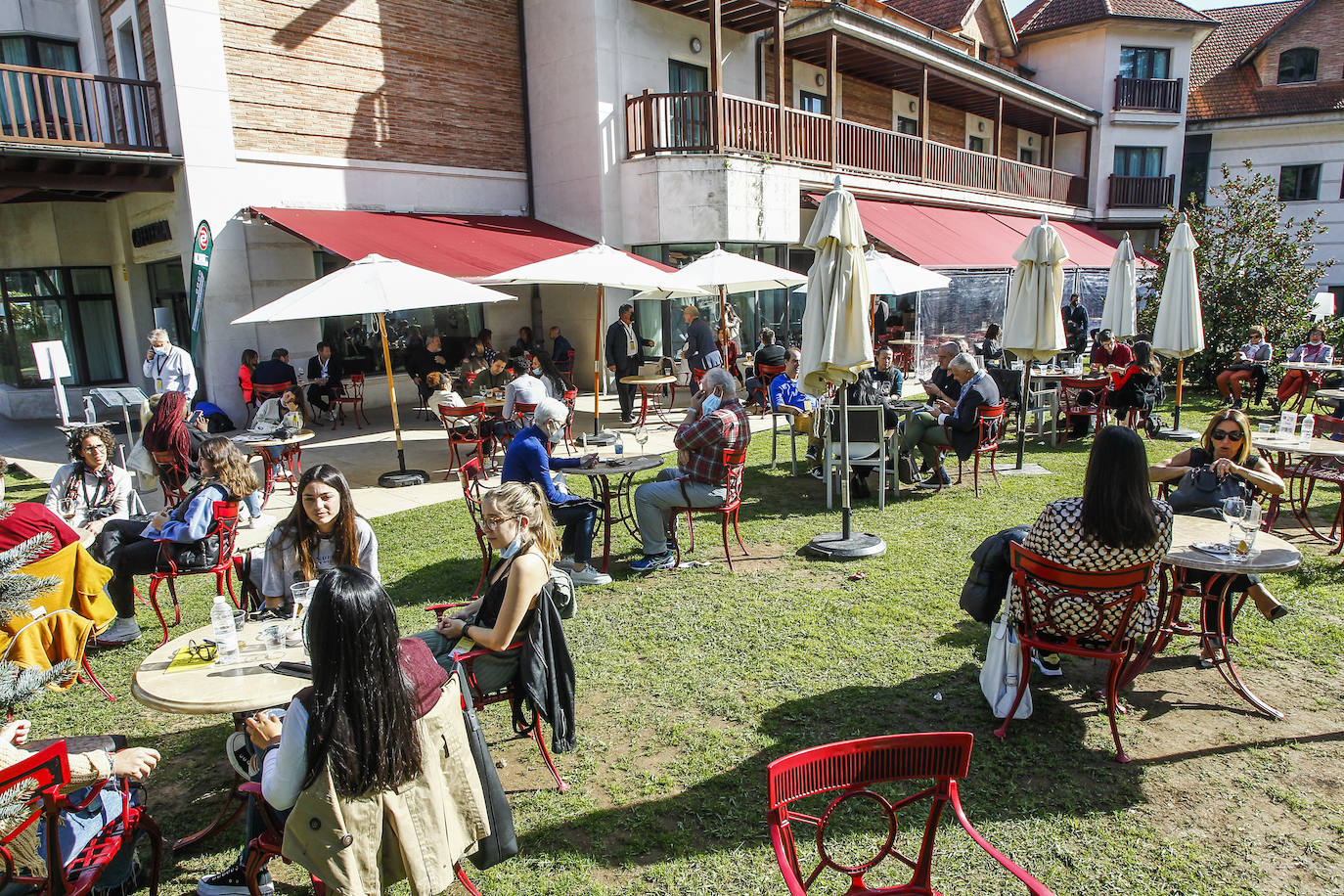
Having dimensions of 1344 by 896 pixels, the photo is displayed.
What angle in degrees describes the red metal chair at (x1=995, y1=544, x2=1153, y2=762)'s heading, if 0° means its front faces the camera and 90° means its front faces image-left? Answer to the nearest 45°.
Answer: approximately 225°

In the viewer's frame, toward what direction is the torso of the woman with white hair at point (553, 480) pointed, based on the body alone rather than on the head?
to the viewer's right

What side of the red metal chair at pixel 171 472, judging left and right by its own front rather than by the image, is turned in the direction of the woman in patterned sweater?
right

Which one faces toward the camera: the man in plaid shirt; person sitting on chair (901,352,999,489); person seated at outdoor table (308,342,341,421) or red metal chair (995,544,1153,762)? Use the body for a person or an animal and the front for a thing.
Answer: the person seated at outdoor table

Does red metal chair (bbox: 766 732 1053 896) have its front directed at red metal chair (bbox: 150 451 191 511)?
no

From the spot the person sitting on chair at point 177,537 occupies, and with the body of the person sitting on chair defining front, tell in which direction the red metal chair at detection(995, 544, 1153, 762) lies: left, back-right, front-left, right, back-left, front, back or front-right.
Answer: back-left

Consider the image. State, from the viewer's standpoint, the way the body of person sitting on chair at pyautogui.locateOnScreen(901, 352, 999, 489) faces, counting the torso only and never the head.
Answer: to the viewer's left

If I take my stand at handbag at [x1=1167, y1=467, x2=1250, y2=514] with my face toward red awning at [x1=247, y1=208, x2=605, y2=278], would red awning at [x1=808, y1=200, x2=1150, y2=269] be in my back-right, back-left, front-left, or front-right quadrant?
front-right

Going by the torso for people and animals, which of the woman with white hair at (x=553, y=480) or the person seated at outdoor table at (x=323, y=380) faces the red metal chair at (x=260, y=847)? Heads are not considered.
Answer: the person seated at outdoor table

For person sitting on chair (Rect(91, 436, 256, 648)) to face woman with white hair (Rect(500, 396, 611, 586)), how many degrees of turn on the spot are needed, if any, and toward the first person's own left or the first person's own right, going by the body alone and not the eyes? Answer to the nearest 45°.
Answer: approximately 180°

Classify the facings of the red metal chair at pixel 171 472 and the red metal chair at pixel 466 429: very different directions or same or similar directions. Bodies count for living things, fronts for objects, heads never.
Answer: same or similar directions

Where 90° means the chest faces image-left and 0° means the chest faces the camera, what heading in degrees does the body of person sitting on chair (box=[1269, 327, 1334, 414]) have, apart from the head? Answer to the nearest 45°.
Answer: approximately 45°

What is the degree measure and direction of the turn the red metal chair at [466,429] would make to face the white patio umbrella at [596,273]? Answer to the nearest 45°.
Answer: approximately 45° to its right

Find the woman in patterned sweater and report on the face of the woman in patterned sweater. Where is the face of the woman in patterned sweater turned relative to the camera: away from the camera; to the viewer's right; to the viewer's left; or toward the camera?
away from the camera

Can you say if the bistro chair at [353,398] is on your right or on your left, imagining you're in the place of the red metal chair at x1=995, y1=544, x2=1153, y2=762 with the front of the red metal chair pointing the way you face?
on your left

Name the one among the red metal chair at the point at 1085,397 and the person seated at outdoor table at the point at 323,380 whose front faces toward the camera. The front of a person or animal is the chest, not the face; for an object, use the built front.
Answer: the person seated at outdoor table

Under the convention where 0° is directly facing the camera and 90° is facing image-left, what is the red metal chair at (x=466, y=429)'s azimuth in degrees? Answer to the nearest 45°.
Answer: approximately 225°

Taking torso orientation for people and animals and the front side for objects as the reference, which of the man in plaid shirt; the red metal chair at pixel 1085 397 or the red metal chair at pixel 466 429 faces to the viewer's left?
the man in plaid shirt
